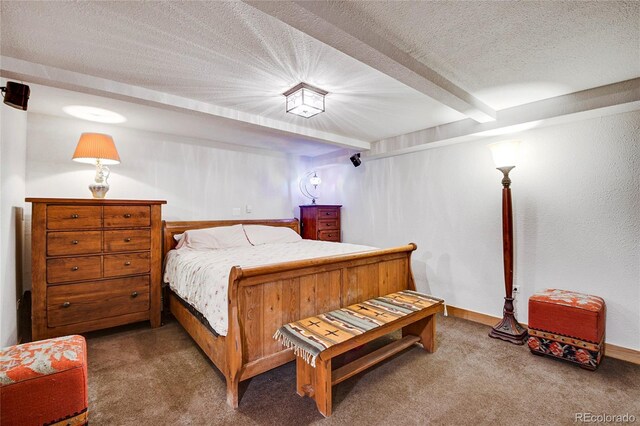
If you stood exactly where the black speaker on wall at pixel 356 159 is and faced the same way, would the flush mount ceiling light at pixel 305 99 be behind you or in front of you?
in front

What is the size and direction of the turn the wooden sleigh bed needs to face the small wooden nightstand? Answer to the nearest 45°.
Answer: approximately 135° to its left

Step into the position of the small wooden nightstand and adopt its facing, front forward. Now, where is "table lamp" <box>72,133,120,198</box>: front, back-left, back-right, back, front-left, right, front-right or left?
right

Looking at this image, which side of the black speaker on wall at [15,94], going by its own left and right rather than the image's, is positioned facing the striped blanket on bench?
front

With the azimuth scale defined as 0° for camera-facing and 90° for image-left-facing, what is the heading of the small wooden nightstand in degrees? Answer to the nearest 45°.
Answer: approximately 315°

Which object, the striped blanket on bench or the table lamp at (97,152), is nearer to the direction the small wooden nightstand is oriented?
the striped blanket on bench

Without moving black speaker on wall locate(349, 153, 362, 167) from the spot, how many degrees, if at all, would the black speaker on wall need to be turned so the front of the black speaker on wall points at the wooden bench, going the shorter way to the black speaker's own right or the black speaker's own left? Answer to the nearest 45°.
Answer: approximately 45° to the black speaker's own left

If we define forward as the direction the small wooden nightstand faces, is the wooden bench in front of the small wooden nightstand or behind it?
in front

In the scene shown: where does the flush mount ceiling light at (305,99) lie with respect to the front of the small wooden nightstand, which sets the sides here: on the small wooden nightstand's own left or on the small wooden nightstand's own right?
on the small wooden nightstand's own right
